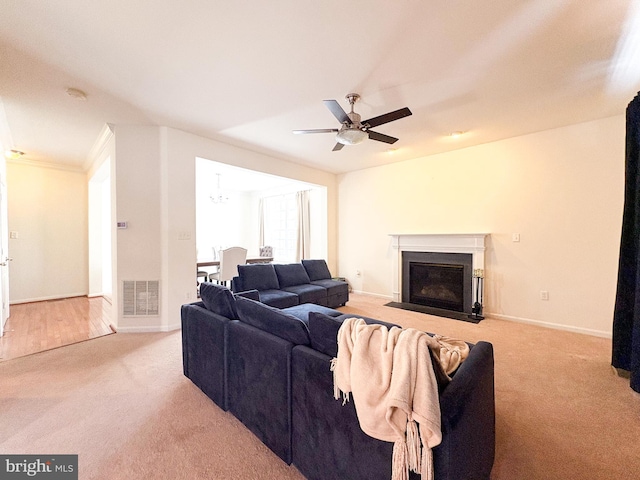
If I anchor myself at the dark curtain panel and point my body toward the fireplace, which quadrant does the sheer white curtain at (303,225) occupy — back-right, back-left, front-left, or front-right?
front-left

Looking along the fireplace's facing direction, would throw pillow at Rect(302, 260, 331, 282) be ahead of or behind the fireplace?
ahead

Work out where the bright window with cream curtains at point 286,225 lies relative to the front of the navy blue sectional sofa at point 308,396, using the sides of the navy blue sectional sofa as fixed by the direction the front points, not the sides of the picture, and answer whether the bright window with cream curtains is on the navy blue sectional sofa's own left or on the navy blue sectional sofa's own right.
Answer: on the navy blue sectional sofa's own left

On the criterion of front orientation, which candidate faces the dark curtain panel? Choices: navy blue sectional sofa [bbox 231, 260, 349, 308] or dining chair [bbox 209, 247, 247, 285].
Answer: the navy blue sectional sofa

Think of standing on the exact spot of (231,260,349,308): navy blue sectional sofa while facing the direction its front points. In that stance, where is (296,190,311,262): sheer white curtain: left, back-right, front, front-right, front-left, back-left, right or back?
back-left

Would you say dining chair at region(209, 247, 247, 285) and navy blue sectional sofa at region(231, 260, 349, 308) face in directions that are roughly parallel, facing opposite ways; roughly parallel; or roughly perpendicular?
roughly parallel, facing opposite ways

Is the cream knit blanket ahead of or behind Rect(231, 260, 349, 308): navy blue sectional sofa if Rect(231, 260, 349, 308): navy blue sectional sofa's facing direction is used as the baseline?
ahead

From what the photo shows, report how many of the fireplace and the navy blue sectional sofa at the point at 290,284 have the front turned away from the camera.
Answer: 0

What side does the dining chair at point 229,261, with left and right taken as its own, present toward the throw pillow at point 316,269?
back

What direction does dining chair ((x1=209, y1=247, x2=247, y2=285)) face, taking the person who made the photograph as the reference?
facing away from the viewer and to the left of the viewer

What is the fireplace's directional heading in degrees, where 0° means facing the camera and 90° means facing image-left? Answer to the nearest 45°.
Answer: approximately 45°

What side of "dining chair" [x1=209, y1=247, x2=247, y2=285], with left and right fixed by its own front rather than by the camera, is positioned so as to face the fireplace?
back

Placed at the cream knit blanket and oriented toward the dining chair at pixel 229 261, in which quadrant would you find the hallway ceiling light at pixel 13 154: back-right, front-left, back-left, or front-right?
front-left

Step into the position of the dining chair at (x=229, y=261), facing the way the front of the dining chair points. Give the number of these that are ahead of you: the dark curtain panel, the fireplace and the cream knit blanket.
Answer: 0

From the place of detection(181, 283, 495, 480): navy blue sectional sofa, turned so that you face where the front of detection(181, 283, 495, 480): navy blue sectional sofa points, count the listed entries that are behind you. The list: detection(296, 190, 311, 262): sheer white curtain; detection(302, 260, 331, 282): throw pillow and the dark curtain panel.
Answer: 0

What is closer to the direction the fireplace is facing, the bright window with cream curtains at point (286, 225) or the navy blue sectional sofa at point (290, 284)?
the navy blue sectional sofa

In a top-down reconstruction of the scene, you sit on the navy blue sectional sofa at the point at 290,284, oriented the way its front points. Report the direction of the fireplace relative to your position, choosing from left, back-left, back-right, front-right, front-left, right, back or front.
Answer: front-left

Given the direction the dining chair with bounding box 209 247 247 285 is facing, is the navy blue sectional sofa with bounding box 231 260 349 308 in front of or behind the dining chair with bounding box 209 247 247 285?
behind

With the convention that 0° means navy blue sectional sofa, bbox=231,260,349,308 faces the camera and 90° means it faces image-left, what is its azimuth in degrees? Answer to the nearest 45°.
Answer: approximately 315°

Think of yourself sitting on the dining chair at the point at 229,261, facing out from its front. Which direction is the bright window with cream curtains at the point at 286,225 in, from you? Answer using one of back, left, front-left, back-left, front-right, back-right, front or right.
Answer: right
